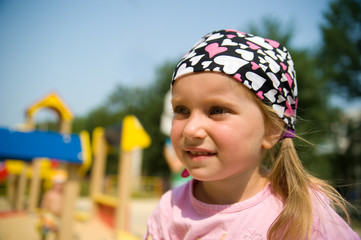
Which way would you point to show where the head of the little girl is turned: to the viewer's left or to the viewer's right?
to the viewer's left

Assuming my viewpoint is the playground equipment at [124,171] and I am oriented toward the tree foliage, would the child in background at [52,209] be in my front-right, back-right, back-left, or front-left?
back-left

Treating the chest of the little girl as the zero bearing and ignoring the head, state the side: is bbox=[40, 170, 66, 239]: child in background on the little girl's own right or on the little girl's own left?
on the little girl's own right

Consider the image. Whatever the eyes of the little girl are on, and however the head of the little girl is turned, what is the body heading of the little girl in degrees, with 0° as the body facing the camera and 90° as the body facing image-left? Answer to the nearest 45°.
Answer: approximately 45°
